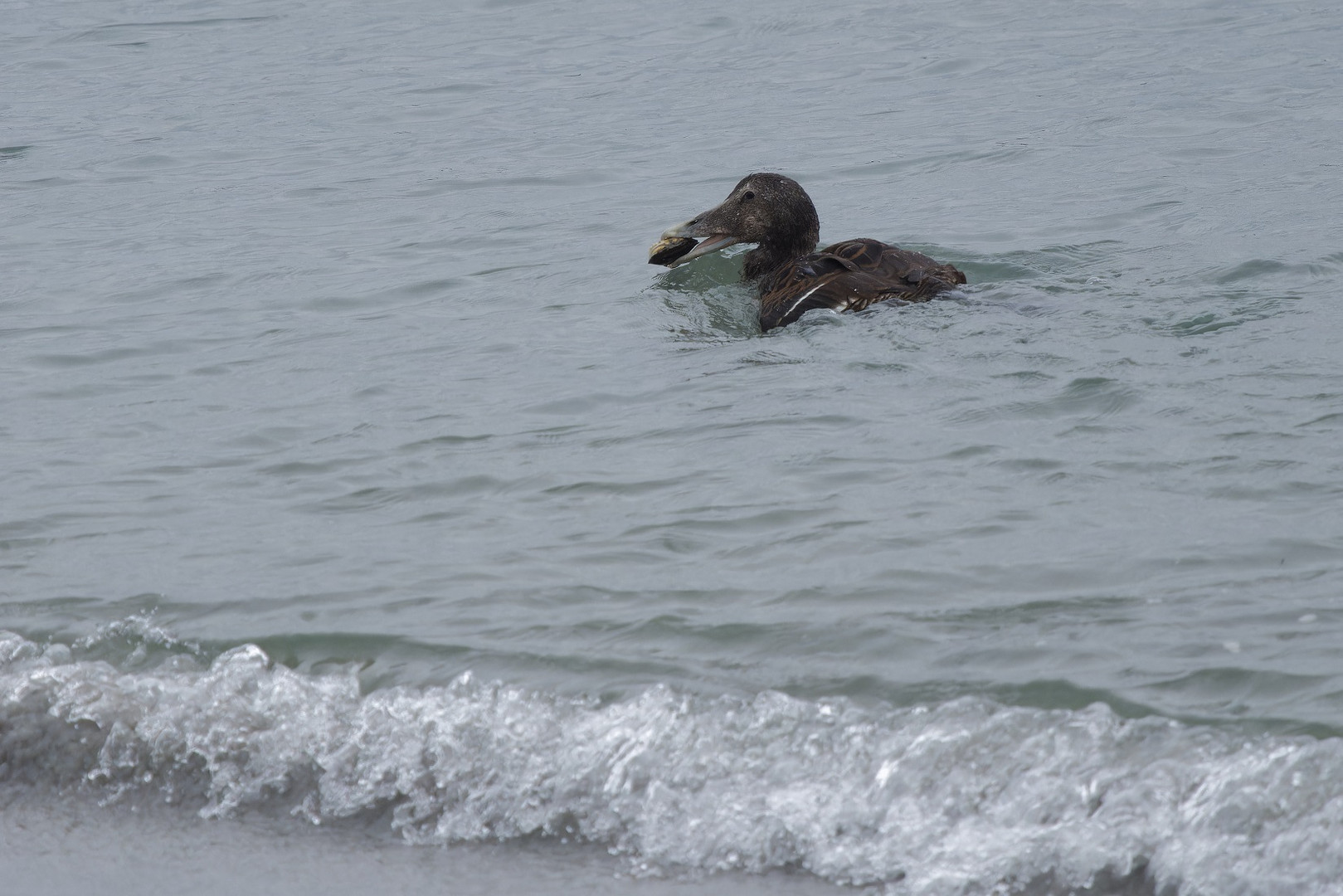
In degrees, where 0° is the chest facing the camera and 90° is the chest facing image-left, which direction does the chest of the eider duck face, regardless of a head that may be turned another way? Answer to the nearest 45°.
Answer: approximately 90°
